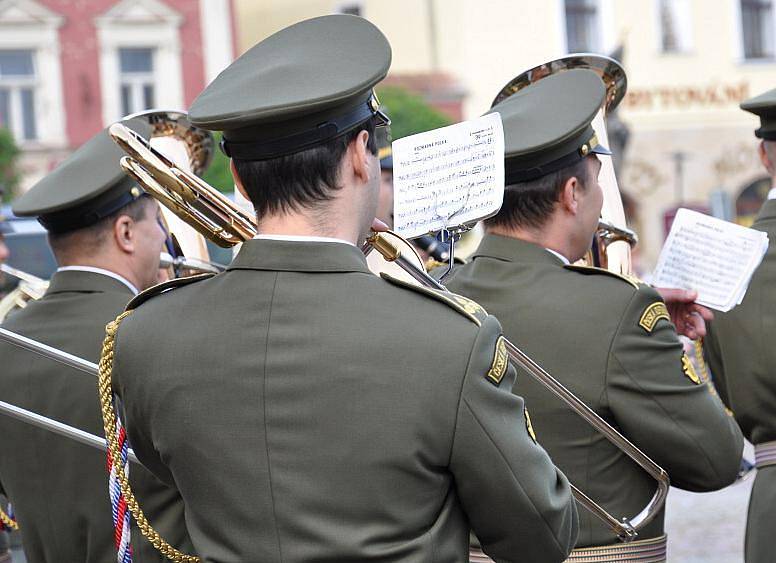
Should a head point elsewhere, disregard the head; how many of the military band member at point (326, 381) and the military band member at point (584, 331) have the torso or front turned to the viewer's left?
0

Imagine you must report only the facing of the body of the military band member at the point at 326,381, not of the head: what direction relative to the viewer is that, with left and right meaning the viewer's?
facing away from the viewer and to the right of the viewer

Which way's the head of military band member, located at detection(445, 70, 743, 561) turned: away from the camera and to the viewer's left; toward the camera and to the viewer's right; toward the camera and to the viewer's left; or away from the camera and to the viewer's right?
away from the camera and to the viewer's right

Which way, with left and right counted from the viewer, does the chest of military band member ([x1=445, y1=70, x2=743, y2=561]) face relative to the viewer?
facing away from the viewer and to the right of the viewer

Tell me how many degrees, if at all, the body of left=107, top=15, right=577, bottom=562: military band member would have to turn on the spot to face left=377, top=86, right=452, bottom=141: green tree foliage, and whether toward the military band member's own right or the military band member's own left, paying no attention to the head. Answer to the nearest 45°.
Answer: approximately 45° to the military band member's own left

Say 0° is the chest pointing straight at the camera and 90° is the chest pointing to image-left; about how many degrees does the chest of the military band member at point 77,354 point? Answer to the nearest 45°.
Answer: approximately 225°

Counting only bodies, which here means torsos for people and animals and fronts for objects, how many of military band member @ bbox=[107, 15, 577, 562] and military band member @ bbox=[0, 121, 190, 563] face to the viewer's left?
0

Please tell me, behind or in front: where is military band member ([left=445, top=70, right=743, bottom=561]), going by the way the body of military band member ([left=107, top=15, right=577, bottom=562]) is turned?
in front
